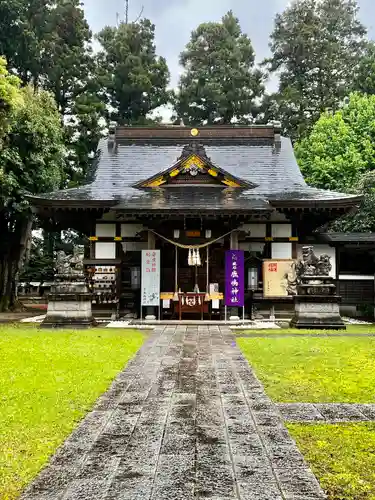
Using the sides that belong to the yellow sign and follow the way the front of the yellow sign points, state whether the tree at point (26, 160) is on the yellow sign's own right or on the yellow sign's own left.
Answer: on the yellow sign's own right

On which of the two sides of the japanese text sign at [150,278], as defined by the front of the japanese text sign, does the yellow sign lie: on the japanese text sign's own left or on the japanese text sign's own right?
on the japanese text sign's own left

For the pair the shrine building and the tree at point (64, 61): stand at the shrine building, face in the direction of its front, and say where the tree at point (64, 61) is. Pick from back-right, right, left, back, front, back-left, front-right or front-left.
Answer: back-right

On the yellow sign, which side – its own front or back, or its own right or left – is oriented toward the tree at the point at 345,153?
back

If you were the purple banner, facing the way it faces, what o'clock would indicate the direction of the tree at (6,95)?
The tree is roughly at 2 o'clock from the purple banner.

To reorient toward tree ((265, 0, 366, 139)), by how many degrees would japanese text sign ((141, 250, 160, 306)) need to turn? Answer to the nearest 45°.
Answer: approximately 135° to its left

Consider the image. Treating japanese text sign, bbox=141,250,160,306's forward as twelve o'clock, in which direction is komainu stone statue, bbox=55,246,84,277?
The komainu stone statue is roughly at 2 o'clock from the japanese text sign.

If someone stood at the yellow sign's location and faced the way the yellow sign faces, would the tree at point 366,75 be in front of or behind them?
behind

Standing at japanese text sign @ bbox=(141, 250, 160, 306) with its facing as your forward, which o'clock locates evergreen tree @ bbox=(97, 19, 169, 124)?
The evergreen tree is roughly at 6 o'clock from the japanese text sign.

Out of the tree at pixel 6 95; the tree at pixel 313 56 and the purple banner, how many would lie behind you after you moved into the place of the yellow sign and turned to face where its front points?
1

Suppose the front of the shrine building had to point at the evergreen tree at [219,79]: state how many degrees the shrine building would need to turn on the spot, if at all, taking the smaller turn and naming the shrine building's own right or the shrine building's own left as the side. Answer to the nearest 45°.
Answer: approximately 180°

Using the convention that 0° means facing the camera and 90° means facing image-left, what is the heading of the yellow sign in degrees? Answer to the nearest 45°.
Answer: approximately 0°
